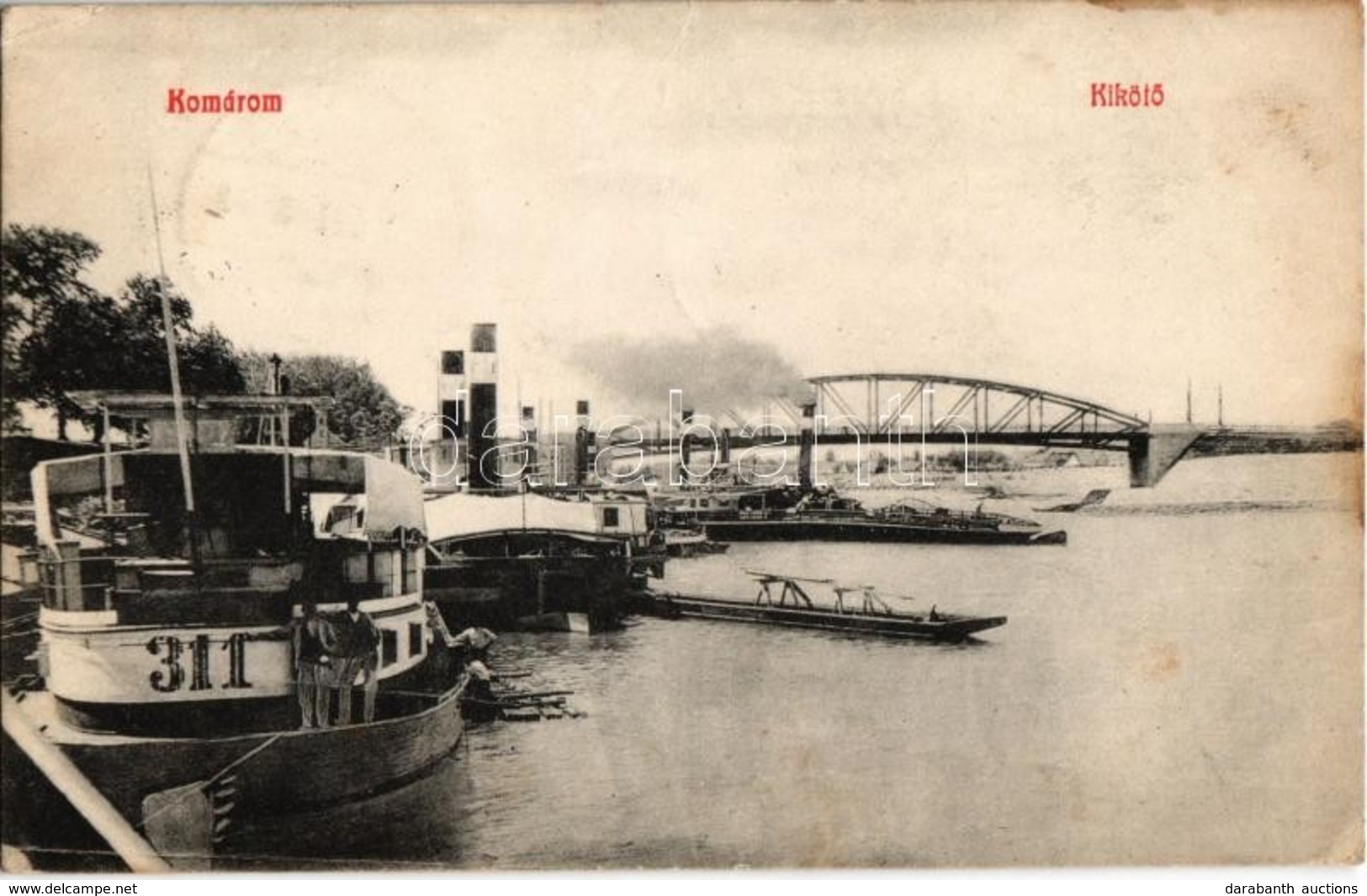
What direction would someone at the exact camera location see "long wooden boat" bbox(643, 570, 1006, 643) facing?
facing to the right of the viewer

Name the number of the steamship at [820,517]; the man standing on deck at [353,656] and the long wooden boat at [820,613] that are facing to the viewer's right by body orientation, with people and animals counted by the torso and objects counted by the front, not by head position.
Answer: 2

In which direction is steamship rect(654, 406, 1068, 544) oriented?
to the viewer's right

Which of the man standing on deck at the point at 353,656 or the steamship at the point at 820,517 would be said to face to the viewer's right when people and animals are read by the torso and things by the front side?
the steamship

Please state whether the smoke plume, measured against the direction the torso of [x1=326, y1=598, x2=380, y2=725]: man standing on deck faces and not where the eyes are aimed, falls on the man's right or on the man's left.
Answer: on the man's left

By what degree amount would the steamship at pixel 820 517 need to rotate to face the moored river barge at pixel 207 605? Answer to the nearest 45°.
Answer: approximately 180°

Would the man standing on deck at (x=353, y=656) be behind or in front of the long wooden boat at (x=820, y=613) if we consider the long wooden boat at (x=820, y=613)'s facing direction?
behind
